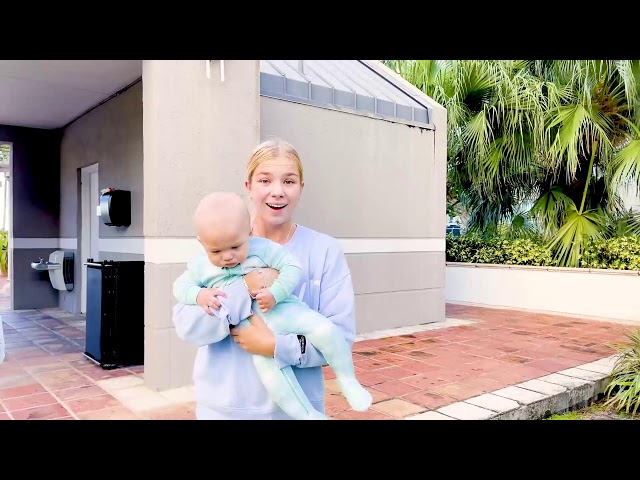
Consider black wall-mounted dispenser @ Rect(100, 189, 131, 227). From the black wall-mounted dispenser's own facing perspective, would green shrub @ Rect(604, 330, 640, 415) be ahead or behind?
behind

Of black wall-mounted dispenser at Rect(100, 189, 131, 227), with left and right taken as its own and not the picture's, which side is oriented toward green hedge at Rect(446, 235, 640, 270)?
back

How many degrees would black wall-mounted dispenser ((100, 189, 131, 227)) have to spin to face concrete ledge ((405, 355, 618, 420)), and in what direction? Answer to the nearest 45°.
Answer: approximately 135° to its left

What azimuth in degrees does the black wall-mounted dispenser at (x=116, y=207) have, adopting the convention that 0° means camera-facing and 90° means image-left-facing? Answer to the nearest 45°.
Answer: approximately 90°

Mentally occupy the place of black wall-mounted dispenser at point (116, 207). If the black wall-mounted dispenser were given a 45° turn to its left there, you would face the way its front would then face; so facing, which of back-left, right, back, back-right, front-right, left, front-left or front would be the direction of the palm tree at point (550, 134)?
back-left

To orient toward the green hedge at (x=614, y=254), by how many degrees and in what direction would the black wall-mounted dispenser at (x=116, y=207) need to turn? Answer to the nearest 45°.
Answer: approximately 180°

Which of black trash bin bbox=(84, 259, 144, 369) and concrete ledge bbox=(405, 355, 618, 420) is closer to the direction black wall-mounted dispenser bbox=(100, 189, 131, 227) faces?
the black trash bin

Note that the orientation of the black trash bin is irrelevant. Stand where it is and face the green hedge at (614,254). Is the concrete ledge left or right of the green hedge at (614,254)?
right
